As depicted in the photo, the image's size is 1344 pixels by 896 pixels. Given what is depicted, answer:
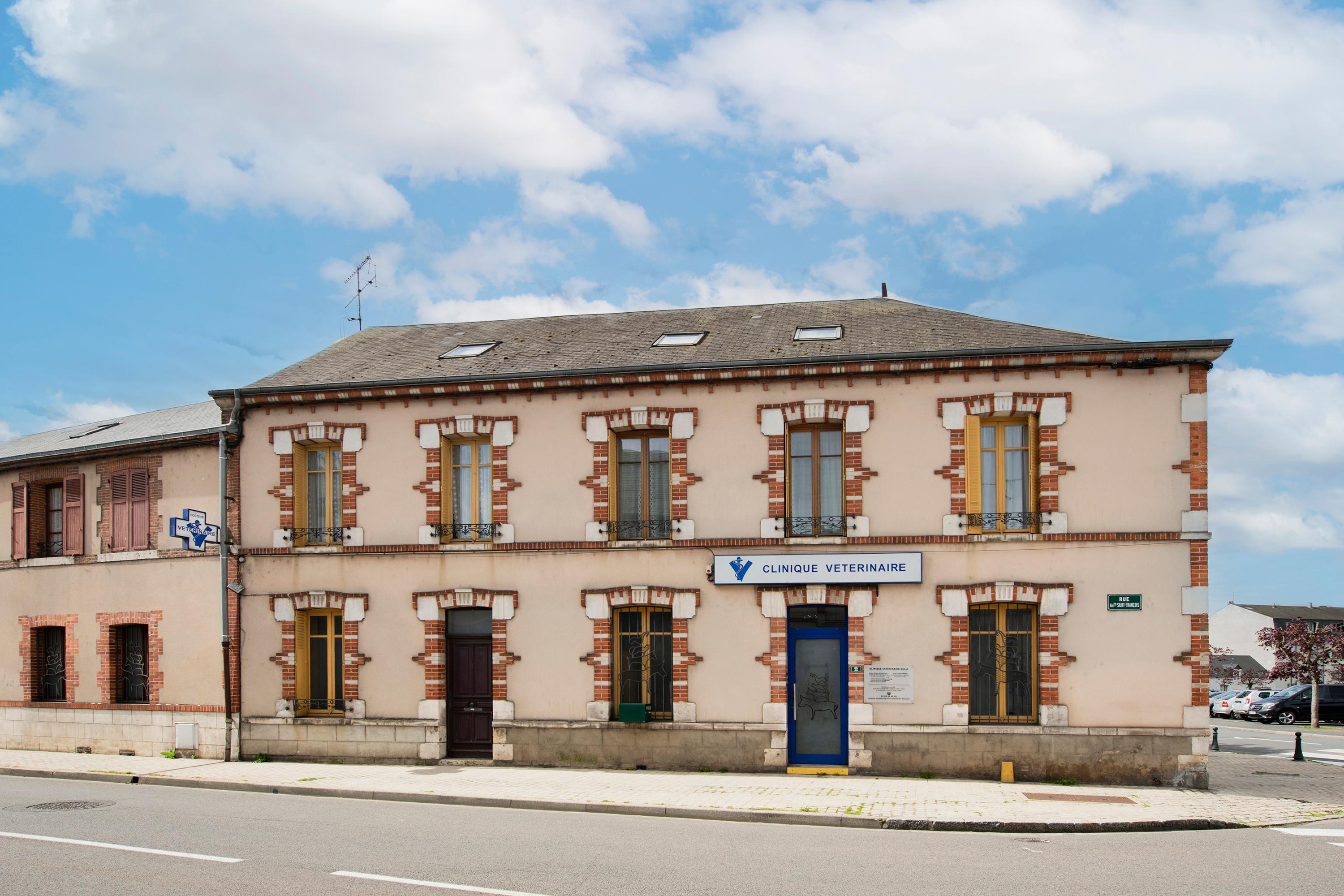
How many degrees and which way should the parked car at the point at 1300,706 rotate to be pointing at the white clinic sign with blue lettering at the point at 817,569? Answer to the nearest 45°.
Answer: approximately 45° to its left

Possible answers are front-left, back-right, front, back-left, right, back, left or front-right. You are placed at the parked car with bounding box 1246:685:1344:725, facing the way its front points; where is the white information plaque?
front-left

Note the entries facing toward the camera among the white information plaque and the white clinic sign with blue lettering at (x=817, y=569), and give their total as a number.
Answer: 2

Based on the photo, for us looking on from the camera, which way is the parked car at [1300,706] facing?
facing the viewer and to the left of the viewer

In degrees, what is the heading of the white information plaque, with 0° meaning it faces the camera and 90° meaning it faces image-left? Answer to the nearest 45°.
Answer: approximately 0°

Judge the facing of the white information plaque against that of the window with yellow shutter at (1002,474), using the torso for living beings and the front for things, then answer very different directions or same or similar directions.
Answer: same or similar directions

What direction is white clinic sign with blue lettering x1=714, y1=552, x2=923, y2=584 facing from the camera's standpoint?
toward the camera

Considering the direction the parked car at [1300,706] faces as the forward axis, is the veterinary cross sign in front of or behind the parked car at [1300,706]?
in front

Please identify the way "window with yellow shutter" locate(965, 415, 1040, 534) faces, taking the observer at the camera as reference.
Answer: facing the viewer
